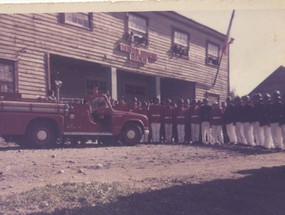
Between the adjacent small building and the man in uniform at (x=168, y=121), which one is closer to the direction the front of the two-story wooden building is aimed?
the man in uniform

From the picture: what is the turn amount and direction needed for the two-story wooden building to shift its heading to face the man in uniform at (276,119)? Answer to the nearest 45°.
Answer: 0° — it already faces them

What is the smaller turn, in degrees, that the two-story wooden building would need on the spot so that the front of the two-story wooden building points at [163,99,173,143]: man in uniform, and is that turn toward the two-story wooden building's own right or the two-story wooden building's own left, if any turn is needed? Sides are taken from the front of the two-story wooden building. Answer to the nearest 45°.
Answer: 0° — it already faces them

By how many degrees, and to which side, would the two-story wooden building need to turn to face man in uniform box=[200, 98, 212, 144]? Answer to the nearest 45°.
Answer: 0° — it already faces them

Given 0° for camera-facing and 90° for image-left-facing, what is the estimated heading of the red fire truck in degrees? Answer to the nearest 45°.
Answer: approximately 270°

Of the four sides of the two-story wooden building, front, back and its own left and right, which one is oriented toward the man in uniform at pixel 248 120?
front

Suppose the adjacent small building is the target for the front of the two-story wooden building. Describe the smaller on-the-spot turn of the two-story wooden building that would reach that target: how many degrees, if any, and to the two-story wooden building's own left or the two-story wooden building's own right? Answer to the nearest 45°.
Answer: approximately 90° to the two-story wooden building's own left

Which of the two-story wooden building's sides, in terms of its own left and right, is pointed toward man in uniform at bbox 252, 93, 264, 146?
front

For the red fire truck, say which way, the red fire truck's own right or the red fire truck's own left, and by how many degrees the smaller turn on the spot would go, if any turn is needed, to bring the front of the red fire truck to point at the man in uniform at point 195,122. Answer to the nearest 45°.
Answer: approximately 45° to the red fire truck's own left

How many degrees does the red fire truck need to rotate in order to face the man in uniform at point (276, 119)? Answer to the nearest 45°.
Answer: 0° — it already faces them

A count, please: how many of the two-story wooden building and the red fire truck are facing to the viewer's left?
0
